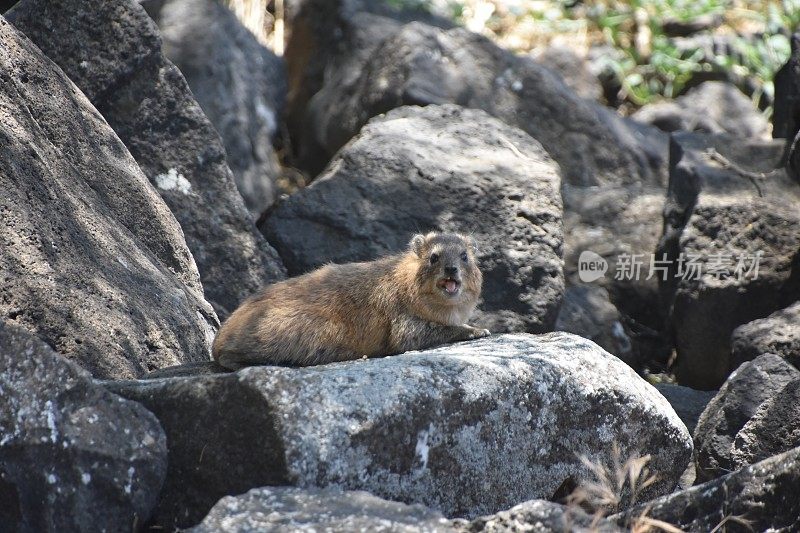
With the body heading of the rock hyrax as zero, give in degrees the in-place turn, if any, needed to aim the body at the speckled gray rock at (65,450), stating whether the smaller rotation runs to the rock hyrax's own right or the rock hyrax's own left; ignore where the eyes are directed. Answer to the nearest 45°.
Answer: approximately 135° to the rock hyrax's own right

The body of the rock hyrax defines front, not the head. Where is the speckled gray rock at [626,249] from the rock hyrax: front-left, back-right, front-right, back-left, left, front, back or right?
front-left

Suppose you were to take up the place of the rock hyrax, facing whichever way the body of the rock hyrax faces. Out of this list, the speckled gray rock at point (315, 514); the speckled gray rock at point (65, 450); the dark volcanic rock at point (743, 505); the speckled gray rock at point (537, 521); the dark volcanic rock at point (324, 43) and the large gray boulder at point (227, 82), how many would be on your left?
2

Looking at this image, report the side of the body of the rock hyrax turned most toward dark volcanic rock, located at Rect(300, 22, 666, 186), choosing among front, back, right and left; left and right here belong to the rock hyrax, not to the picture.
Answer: left

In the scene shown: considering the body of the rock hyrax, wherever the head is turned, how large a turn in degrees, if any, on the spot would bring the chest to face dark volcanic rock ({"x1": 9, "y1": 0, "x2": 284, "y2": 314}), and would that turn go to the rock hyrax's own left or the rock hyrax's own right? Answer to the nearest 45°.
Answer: approximately 135° to the rock hyrax's own left

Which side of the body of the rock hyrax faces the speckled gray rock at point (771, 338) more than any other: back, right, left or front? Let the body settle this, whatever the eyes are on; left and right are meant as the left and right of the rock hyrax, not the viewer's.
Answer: front

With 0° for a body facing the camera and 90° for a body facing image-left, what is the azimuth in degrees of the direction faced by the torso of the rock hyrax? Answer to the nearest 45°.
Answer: approximately 270°

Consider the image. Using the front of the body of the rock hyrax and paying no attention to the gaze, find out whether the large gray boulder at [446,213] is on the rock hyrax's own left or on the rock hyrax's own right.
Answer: on the rock hyrax's own left

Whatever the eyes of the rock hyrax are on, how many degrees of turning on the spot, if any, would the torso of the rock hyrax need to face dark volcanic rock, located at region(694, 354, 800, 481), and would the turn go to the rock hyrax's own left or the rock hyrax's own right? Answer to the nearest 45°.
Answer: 0° — it already faces it

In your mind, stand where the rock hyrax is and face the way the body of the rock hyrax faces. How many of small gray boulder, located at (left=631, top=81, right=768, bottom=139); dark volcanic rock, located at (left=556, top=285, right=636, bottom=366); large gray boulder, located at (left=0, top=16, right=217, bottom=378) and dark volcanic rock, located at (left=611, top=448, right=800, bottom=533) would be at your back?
1

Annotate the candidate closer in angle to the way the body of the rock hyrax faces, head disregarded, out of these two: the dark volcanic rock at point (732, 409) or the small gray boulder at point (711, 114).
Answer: the dark volcanic rock

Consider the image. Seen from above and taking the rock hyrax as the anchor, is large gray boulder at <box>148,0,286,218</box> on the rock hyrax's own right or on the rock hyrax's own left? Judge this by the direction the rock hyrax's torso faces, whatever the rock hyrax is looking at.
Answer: on the rock hyrax's own left

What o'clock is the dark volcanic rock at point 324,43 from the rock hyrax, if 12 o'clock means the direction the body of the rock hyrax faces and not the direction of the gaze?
The dark volcanic rock is roughly at 9 o'clock from the rock hyrax.

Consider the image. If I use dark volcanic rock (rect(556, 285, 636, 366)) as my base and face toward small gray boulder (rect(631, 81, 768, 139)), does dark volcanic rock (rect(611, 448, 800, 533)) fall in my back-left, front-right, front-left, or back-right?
back-right

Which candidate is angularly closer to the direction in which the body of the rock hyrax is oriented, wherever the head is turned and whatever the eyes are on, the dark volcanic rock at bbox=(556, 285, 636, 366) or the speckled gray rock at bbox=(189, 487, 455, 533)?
the dark volcanic rock
